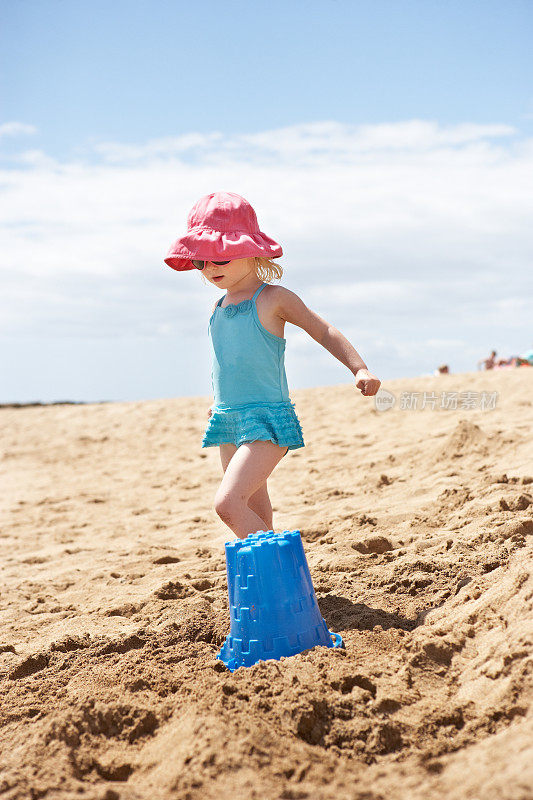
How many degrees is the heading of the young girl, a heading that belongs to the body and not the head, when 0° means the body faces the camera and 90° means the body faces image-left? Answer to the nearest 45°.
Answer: approximately 45°
